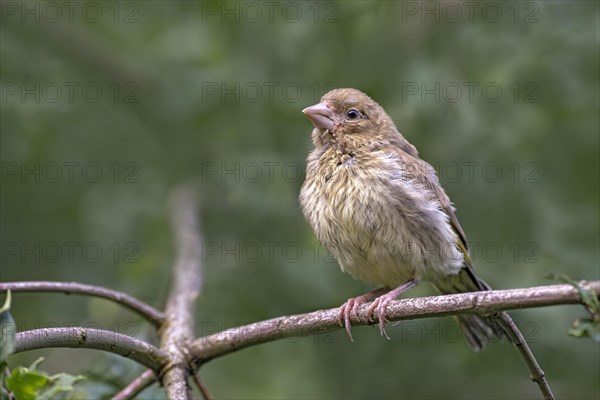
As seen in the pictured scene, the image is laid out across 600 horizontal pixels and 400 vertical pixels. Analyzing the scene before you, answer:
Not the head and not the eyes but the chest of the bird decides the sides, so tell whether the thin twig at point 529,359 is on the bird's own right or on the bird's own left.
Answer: on the bird's own left

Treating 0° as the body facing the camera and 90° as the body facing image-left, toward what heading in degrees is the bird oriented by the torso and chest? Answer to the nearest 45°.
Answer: approximately 45°
